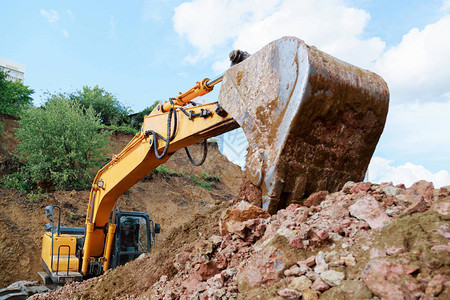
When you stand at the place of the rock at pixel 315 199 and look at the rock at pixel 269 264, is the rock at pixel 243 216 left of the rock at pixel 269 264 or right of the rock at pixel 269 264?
right

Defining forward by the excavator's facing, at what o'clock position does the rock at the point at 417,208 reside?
The rock is roughly at 12 o'clock from the excavator.

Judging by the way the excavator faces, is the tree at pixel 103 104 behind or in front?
behind

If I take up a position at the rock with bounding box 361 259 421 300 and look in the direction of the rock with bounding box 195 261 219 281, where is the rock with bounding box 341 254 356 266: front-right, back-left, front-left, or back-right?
front-right

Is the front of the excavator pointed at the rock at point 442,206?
yes

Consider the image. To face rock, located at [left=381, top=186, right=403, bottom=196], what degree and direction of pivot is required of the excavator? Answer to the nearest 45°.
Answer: approximately 45° to its left

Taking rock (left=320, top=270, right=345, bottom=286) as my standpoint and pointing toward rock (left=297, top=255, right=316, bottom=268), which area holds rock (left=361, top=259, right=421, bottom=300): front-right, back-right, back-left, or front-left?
back-right

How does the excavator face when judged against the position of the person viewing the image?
facing the viewer and to the right of the viewer

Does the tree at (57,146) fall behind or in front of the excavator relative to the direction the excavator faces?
behind

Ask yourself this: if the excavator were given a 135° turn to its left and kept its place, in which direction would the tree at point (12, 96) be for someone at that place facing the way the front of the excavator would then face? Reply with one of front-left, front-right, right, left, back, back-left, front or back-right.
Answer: front-left

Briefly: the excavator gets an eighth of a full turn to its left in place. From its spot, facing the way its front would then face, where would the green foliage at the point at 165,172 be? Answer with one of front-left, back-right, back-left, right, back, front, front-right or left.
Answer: left

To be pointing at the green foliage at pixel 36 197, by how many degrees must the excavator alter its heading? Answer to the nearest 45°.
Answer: approximately 180°
